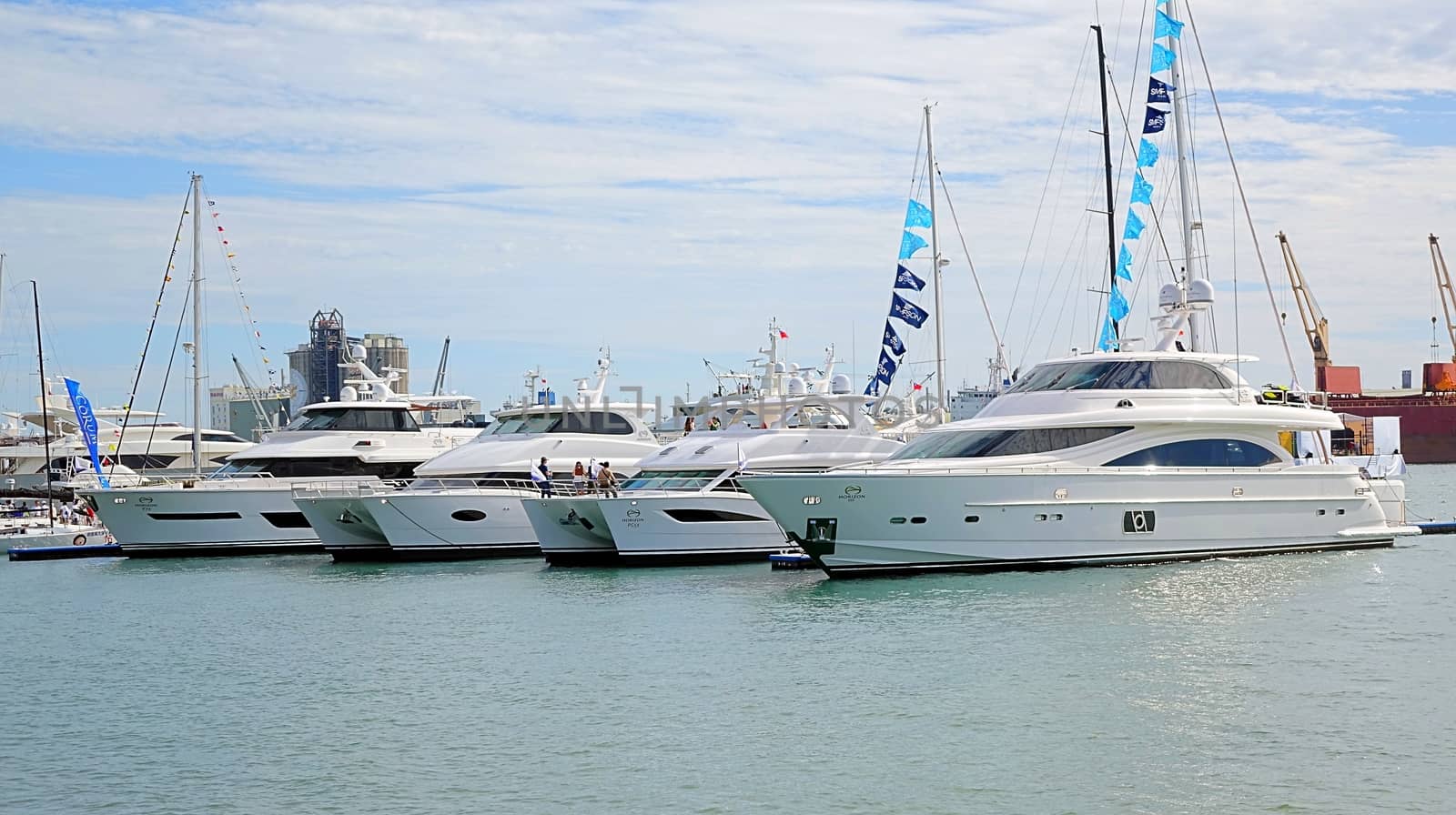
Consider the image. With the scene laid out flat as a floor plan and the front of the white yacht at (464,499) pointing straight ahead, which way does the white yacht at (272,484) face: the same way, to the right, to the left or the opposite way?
the same way

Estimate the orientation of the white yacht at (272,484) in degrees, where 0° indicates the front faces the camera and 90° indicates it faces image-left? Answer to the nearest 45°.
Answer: approximately 45°

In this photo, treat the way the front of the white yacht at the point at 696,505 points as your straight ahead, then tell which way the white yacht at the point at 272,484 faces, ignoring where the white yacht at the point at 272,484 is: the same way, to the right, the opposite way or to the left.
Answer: the same way

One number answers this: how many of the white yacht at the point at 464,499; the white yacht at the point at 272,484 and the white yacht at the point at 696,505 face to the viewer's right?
0

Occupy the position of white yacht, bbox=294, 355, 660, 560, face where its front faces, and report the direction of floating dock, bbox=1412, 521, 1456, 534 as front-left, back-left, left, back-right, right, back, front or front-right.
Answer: back-left

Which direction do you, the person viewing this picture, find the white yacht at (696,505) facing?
facing the viewer and to the left of the viewer

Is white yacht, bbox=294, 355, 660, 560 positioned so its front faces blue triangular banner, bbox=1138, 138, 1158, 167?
no

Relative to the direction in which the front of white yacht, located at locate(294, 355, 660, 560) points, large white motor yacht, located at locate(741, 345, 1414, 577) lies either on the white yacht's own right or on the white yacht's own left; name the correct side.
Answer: on the white yacht's own left

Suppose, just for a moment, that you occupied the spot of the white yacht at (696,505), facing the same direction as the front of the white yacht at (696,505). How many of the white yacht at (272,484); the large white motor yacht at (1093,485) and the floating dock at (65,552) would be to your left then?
1

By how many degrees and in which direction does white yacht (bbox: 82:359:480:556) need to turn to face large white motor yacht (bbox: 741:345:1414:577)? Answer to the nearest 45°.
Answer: approximately 90° to its left

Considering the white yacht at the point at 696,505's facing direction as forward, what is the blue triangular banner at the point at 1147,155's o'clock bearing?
The blue triangular banner is roughly at 7 o'clock from the white yacht.

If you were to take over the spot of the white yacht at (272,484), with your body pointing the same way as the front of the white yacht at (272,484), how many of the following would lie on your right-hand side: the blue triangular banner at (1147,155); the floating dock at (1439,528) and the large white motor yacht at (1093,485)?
0

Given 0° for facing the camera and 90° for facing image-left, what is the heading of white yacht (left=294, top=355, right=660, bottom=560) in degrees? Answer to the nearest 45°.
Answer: approximately 45°

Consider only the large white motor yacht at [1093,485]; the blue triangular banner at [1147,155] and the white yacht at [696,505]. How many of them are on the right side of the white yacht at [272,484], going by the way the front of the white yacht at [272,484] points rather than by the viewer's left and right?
0

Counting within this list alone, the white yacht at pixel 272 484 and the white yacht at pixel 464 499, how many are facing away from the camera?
0

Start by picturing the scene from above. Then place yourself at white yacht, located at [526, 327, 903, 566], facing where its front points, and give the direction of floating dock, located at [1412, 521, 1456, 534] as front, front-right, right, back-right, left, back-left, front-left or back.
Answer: back-left

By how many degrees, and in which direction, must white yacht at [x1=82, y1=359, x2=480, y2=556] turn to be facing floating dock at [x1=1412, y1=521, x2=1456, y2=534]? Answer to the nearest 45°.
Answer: approximately 135° to its left
